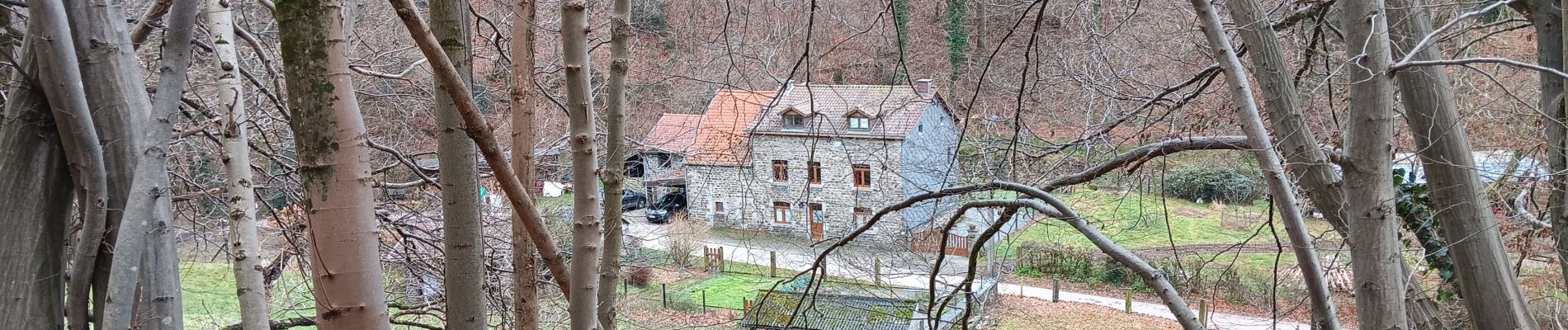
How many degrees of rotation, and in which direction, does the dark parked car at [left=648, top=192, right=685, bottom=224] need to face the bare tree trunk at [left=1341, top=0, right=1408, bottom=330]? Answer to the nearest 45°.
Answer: approximately 45° to its left

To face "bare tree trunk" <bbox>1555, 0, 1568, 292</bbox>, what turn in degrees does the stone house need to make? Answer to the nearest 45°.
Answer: approximately 90° to its left

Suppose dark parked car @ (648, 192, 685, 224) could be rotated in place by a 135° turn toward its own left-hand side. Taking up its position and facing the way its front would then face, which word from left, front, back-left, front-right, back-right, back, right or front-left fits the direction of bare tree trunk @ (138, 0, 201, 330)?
right

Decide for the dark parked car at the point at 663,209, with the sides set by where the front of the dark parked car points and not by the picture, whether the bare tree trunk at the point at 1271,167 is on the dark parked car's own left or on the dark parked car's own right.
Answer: on the dark parked car's own left

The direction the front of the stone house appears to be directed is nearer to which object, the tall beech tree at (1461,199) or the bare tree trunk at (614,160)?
the bare tree trunk

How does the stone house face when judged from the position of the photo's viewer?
facing the viewer and to the left of the viewer

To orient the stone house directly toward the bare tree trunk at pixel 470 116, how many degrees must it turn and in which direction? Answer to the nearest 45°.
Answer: approximately 45° to its left

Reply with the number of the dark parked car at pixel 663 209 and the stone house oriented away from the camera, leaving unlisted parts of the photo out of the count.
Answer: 0

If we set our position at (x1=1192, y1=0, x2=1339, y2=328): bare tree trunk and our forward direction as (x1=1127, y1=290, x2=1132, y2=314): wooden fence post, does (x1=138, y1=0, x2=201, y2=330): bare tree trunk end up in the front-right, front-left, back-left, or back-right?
back-left
